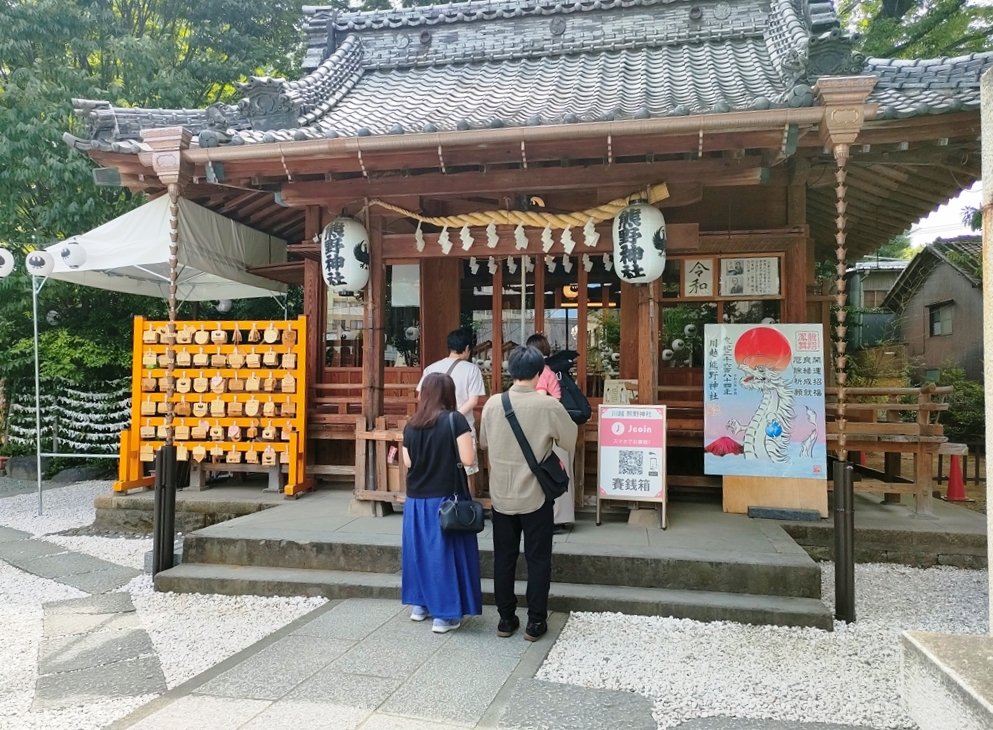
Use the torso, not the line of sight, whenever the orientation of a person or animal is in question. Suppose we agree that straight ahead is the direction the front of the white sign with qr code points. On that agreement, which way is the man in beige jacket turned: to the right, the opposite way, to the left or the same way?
the opposite way

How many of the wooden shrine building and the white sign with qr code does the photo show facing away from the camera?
0

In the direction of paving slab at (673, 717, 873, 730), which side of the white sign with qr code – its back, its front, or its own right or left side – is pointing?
front

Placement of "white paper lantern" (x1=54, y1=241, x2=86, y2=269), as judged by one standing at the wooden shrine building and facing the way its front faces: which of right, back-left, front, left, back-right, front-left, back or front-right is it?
right

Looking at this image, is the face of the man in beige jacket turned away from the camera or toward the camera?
away from the camera

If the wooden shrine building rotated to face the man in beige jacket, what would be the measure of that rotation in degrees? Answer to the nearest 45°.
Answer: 0° — it already faces them

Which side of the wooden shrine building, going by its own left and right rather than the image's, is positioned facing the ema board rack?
right

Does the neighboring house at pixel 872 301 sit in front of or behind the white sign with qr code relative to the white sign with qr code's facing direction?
behind

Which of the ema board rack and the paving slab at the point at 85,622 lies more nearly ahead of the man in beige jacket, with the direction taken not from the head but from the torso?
the ema board rack

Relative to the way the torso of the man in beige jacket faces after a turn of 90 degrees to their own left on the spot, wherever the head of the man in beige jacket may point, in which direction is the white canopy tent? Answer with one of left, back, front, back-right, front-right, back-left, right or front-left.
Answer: front-right

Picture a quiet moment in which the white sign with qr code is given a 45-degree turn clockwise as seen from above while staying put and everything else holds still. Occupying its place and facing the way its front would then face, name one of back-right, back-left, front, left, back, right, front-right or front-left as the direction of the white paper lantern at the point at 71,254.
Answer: front-right

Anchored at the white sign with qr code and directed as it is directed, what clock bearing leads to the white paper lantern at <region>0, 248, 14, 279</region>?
The white paper lantern is roughly at 3 o'clock from the white sign with qr code.

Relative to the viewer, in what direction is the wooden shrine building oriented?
toward the camera

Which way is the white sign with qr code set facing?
toward the camera

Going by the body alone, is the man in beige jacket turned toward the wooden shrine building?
yes

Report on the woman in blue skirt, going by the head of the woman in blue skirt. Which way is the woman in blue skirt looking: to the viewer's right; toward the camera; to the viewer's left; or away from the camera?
away from the camera

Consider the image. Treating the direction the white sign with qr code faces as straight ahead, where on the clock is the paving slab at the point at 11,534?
The paving slab is roughly at 3 o'clock from the white sign with qr code.

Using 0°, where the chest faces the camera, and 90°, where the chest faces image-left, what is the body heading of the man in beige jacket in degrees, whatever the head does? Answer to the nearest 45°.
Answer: approximately 180°
